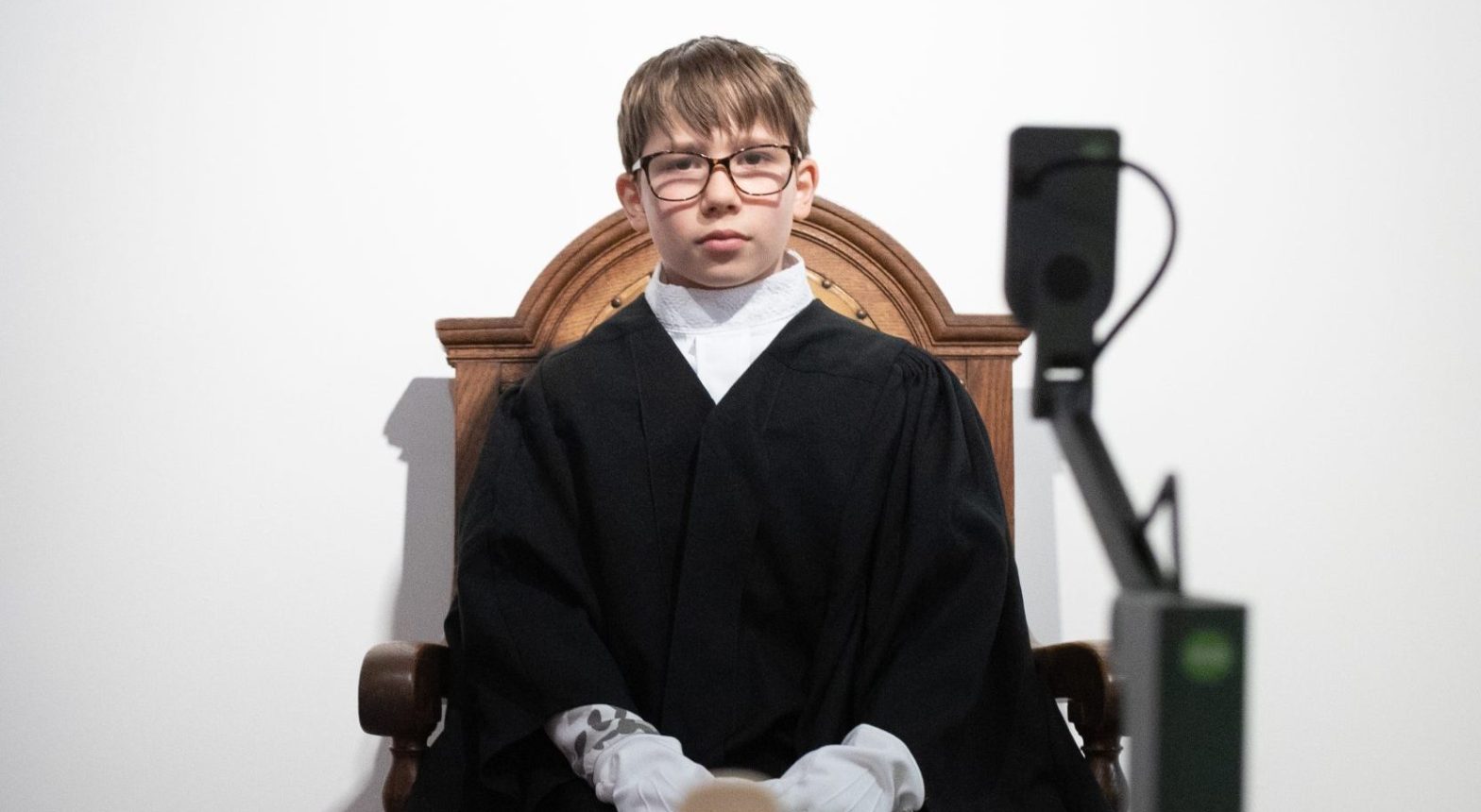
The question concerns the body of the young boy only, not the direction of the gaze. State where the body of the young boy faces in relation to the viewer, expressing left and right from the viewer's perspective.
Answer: facing the viewer

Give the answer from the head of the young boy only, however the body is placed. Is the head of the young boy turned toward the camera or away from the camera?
toward the camera
